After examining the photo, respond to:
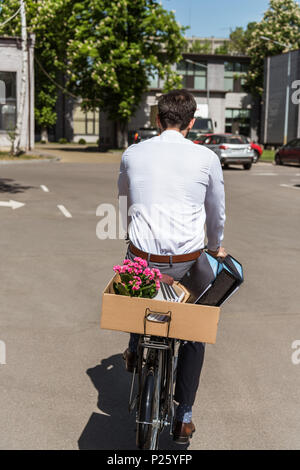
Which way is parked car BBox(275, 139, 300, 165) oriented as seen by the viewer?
to the viewer's left

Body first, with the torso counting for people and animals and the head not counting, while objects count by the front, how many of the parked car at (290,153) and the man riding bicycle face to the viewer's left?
1

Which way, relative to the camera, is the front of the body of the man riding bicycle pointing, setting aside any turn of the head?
away from the camera

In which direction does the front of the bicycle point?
away from the camera

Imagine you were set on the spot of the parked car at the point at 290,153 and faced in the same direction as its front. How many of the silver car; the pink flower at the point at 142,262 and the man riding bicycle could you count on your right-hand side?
0

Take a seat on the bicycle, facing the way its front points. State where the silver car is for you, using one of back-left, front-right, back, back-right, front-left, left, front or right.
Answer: front

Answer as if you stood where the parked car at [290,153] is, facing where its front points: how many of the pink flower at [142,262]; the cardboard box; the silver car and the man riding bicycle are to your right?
0

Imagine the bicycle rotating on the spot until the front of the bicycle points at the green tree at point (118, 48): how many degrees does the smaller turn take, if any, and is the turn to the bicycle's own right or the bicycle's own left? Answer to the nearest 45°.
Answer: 0° — it already faces it

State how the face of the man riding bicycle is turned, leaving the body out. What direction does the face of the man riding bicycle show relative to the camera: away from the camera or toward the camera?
away from the camera

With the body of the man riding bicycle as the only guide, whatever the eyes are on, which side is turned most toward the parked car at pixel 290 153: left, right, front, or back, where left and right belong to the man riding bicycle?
front

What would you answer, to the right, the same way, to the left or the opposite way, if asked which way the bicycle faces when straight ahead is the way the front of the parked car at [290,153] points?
to the right

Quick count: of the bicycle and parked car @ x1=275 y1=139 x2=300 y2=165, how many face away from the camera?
1
